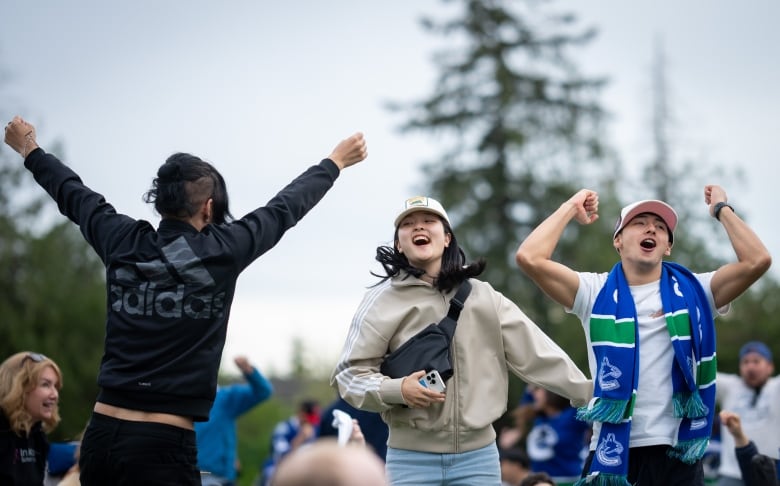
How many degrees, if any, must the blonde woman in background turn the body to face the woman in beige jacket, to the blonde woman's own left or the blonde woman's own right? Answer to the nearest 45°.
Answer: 0° — they already face them

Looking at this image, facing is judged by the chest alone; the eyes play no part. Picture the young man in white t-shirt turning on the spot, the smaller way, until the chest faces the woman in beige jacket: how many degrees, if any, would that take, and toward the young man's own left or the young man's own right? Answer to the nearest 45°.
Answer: approximately 90° to the young man's own right

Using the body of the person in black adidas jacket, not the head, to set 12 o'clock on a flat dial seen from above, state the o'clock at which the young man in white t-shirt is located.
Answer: The young man in white t-shirt is roughly at 3 o'clock from the person in black adidas jacket.

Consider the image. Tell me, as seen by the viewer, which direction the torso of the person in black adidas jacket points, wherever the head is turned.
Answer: away from the camera

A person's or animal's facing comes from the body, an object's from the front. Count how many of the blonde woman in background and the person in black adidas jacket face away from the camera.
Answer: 1

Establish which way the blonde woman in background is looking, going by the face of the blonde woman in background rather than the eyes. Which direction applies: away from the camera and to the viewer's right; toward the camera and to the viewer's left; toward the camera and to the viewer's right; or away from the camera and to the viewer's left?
toward the camera and to the viewer's right

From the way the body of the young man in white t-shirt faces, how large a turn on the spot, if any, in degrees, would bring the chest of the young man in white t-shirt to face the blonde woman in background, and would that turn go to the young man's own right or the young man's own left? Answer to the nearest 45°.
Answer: approximately 90° to the young man's own right

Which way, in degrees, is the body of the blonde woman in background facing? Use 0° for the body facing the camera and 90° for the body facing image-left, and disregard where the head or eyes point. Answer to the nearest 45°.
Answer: approximately 315°

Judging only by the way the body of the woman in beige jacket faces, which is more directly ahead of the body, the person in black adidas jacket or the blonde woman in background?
the person in black adidas jacket
